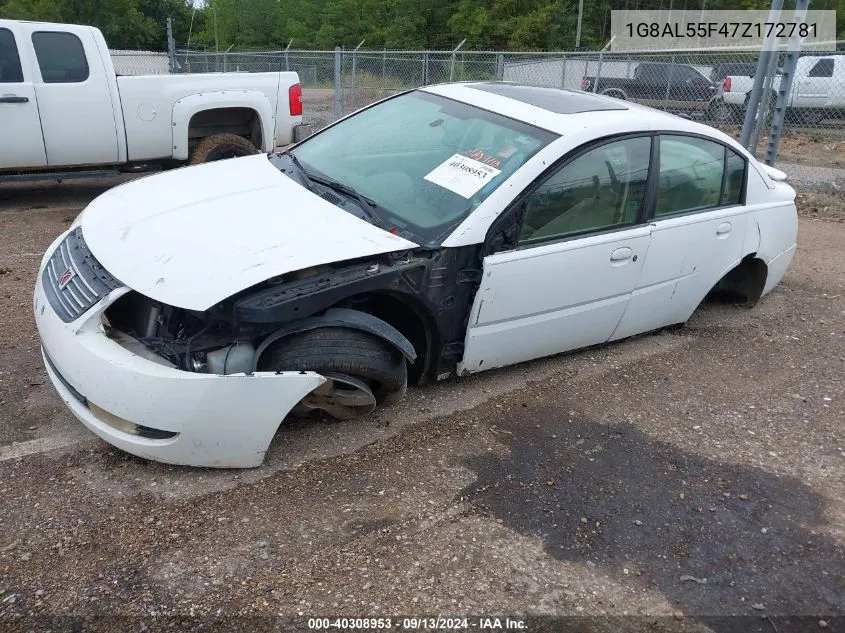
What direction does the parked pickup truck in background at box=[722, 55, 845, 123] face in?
to the viewer's right

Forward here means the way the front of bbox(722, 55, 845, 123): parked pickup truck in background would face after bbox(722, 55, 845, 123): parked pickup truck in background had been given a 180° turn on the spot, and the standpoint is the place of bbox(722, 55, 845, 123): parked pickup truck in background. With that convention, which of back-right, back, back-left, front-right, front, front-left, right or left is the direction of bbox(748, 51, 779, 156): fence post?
left

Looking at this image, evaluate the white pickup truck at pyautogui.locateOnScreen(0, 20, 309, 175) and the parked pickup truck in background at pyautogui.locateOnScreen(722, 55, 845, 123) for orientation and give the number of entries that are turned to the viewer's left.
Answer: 1

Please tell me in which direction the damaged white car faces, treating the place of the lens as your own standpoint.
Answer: facing the viewer and to the left of the viewer

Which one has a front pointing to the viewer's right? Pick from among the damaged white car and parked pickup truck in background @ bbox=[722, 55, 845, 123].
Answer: the parked pickup truck in background

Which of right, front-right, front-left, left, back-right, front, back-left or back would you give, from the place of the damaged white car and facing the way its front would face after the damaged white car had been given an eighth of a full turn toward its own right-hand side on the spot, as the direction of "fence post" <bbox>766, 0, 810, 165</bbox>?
back-right

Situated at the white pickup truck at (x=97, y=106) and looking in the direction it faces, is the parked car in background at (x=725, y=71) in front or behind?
behind

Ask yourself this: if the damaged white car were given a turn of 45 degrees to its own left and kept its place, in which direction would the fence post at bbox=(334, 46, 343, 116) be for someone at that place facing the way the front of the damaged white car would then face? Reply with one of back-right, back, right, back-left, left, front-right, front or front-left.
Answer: back

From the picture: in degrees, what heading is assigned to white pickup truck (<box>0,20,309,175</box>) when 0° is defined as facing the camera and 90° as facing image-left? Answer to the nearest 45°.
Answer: approximately 90°

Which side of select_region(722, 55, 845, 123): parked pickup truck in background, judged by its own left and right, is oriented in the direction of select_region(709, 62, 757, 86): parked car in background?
back

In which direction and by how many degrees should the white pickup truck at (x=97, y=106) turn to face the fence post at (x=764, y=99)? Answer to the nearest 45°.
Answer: approximately 180°

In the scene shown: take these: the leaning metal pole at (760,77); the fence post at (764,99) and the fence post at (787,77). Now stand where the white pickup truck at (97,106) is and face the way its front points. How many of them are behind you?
3
